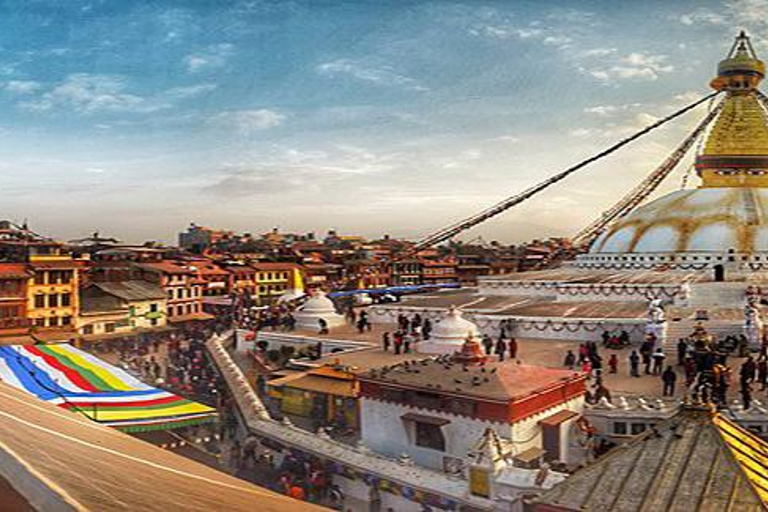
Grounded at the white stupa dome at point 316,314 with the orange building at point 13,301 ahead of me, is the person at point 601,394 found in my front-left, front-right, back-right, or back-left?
back-left

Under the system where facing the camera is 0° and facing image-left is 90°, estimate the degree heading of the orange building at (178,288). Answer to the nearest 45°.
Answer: approximately 315°

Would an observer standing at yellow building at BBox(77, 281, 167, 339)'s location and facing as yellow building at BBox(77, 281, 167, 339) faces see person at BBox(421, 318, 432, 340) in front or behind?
in front

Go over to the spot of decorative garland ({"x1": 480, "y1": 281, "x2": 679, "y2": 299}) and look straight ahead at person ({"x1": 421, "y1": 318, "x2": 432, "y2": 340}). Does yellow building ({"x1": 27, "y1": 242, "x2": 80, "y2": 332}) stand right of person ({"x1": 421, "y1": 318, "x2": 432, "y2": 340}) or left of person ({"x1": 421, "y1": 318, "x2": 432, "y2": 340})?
right

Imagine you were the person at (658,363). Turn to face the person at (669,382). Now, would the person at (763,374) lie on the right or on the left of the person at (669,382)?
left

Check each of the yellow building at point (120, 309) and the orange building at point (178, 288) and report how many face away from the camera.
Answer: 0

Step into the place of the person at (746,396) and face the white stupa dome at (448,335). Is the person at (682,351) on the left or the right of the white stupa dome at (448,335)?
right

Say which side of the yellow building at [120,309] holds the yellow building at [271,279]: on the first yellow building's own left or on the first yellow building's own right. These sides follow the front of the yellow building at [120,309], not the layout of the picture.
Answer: on the first yellow building's own left

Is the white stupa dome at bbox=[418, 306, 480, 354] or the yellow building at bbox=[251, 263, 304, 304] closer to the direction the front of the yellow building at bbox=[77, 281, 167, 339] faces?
the white stupa dome

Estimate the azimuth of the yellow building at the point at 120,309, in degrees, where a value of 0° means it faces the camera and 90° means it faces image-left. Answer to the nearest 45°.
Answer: approximately 315°
